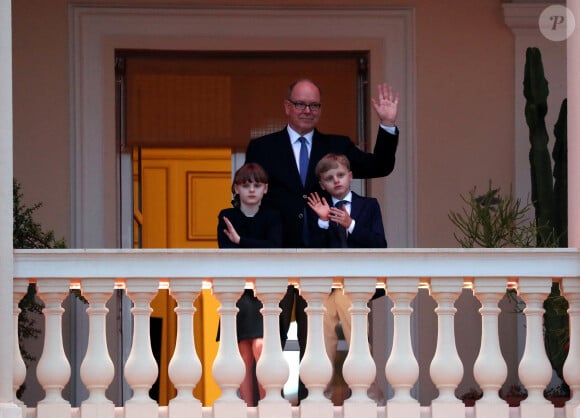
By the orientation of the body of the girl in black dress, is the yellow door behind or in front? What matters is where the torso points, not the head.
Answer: behind

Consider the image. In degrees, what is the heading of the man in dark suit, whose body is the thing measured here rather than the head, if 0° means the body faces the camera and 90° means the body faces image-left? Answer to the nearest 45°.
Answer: approximately 0°

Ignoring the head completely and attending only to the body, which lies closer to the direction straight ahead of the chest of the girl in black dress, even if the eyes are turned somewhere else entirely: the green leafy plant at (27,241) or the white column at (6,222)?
the white column

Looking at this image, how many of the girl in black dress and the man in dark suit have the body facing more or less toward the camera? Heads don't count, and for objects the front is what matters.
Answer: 2

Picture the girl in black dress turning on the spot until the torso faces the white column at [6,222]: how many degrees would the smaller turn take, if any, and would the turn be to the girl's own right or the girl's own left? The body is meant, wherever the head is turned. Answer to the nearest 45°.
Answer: approximately 45° to the girl's own right
